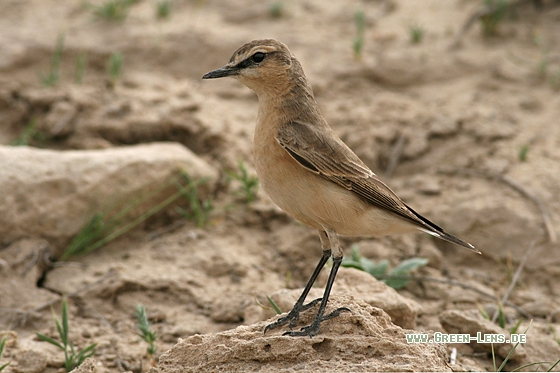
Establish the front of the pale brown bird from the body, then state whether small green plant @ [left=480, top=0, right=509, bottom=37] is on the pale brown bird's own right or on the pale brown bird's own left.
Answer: on the pale brown bird's own right

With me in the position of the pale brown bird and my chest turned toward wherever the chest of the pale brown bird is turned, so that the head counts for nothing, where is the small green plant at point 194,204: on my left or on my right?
on my right

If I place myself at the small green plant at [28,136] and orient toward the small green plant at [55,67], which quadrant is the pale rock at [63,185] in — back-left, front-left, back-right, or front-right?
back-right

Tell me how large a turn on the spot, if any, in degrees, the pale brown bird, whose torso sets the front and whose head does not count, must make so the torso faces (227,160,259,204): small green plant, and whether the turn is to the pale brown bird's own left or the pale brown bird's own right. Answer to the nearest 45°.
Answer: approximately 90° to the pale brown bird's own right

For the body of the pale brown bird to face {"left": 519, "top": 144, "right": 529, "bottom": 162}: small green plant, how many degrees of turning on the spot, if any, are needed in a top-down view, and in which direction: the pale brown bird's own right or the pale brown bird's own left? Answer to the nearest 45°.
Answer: approximately 135° to the pale brown bird's own right

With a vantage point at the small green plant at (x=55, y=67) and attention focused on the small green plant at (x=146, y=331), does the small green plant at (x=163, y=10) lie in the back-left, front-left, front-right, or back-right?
back-left

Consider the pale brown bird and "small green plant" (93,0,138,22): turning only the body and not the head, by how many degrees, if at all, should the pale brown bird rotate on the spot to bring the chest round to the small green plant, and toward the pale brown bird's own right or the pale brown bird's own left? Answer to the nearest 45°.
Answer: approximately 45° to the pale brown bird's own right

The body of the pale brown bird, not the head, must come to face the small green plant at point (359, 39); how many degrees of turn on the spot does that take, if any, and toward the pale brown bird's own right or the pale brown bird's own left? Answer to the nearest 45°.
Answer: approximately 90° to the pale brown bird's own right

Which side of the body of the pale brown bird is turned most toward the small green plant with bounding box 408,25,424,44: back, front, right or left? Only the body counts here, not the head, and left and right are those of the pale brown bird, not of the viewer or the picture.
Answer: right

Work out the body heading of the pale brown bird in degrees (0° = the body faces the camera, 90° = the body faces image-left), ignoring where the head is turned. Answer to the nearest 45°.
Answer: approximately 90°

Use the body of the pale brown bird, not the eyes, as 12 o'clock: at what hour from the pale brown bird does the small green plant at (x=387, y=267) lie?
The small green plant is roughly at 4 o'clock from the pale brown bird.
